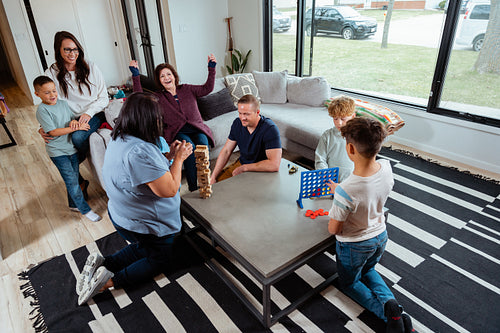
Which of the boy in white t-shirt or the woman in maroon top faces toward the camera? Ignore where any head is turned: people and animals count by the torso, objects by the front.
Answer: the woman in maroon top

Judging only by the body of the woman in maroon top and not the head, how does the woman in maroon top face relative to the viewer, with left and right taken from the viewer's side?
facing the viewer

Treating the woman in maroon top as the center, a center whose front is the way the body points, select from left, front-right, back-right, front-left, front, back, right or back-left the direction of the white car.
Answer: left

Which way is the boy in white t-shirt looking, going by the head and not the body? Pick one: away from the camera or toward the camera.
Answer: away from the camera

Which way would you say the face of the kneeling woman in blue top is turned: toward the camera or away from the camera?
away from the camera

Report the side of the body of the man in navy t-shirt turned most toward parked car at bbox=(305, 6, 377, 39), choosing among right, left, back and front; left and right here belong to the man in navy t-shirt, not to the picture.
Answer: back

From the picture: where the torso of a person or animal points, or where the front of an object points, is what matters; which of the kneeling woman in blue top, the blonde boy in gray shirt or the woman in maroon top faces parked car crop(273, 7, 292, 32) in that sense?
the kneeling woman in blue top

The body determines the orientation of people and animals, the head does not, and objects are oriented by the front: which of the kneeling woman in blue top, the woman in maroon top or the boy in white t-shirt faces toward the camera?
the woman in maroon top

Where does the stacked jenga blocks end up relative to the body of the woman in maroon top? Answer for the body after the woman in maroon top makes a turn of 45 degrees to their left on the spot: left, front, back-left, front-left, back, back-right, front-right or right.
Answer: front-right

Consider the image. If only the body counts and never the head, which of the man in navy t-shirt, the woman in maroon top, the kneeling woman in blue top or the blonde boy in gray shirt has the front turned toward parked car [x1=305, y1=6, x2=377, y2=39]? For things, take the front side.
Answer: the kneeling woman in blue top

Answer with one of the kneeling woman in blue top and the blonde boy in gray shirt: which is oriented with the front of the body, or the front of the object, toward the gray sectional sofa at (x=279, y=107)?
the kneeling woman in blue top

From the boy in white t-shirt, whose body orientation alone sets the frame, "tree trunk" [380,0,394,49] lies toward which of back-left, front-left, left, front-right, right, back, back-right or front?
front-right

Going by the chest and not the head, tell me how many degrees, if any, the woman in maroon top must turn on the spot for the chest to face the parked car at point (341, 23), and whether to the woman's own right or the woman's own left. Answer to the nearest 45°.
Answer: approximately 135° to the woman's own left

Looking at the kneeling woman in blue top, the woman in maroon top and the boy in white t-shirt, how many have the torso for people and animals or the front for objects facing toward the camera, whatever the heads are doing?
1

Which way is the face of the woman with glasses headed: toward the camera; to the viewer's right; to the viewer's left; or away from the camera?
toward the camera

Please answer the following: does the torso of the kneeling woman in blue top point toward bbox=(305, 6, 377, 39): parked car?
yes

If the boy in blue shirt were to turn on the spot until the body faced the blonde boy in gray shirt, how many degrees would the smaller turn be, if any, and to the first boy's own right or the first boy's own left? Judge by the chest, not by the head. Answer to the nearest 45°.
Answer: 0° — they already face them

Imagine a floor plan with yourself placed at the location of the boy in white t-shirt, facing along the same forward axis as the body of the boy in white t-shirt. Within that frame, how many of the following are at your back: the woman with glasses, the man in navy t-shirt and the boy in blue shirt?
0

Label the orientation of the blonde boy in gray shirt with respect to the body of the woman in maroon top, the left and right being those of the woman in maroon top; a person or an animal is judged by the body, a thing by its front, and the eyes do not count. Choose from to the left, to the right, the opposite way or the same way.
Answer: to the right

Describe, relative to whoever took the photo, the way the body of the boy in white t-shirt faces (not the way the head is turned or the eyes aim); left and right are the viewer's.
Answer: facing away from the viewer and to the left of the viewer

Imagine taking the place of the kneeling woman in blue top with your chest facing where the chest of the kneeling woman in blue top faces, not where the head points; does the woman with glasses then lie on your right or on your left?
on your left

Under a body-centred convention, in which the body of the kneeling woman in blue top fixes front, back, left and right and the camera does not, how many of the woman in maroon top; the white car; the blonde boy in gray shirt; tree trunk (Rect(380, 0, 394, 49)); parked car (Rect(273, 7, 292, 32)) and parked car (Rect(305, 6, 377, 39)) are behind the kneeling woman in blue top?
0
